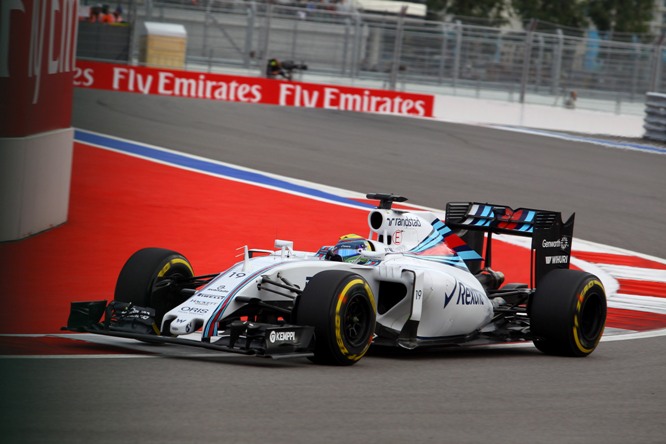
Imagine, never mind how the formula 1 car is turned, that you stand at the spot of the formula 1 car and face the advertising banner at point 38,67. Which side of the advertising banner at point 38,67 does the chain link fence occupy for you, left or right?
right

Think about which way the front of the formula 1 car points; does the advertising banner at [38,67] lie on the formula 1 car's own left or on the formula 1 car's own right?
on the formula 1 car's own right

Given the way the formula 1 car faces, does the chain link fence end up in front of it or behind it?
behind

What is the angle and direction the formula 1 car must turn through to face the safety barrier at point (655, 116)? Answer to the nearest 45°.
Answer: approximately 135° to its right

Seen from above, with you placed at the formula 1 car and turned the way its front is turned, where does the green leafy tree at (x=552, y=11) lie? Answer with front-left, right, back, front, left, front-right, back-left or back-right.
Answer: back-right

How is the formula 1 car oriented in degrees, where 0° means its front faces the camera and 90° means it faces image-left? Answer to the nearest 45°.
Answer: approximately 45°

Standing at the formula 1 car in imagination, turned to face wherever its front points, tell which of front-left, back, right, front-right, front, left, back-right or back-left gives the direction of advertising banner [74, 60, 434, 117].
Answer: back-right
